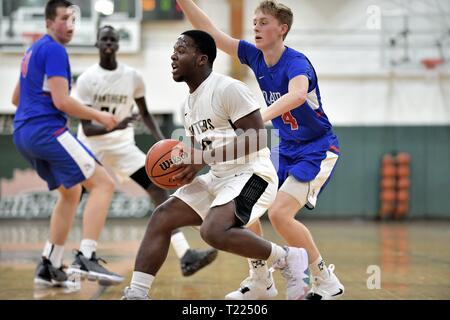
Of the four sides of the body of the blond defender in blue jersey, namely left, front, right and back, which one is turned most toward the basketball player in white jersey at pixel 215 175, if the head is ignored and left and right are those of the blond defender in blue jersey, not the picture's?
front

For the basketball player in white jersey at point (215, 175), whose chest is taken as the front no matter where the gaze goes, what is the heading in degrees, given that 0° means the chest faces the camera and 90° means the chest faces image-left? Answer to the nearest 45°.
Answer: approximately 45°

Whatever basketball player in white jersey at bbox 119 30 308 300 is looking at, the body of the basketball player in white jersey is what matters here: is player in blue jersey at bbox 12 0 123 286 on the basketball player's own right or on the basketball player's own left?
on the basketball player's own right

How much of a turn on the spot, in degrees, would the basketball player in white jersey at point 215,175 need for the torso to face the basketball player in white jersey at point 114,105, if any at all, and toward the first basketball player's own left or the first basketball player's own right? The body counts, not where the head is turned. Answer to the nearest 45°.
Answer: approximately 135° to the first basketball player's own right

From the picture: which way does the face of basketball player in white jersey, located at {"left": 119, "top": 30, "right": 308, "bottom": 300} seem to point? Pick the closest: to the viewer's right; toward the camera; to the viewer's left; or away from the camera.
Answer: to the viewer's left

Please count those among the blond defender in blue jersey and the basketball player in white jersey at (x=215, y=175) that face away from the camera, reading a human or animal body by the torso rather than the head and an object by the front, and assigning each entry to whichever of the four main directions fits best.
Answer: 0

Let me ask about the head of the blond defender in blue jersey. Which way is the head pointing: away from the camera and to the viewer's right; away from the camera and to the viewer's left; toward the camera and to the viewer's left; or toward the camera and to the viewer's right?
toward the camera and to the viewer's left

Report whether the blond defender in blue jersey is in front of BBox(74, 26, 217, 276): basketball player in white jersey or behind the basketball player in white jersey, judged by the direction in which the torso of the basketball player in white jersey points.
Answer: in front
